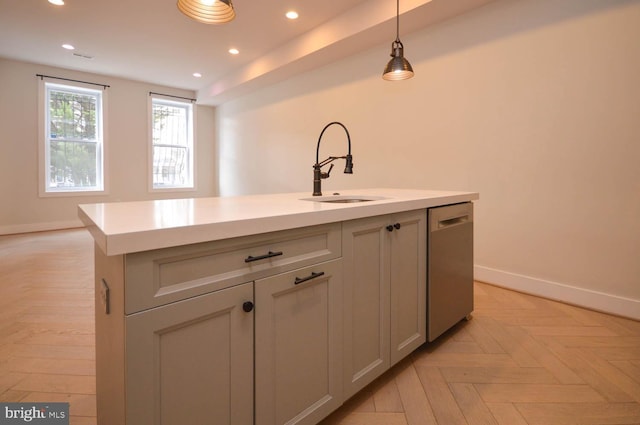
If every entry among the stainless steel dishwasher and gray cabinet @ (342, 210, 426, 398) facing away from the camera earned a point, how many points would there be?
0

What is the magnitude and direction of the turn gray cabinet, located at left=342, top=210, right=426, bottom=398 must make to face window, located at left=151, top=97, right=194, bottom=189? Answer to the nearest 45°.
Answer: approximately 180°

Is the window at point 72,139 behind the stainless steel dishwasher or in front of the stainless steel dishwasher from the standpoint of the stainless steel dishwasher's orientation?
behind

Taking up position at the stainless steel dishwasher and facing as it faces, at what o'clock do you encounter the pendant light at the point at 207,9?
The pendant light is roughly at 3 o'clock from the stainless steel dishwasher.

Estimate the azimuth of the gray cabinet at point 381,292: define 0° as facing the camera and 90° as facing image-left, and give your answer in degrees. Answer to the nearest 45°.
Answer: approximately 315°
